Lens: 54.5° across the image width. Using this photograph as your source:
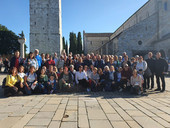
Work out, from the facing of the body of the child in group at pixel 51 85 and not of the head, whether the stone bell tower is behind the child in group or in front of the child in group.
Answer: behind

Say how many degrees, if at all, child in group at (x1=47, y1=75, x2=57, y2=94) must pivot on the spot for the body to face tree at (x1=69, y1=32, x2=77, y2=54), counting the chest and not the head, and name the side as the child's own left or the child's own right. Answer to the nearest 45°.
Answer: approximately 180°

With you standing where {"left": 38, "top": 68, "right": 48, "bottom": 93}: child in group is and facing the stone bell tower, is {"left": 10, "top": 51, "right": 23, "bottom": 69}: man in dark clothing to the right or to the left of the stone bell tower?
left

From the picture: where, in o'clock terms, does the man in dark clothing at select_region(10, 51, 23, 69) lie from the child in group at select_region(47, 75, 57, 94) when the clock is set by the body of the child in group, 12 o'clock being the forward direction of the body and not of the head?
The man in dark clothing is roughly at 4 o'clock from the child in group.

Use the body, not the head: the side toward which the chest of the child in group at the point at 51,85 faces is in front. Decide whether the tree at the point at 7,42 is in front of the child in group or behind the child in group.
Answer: behind

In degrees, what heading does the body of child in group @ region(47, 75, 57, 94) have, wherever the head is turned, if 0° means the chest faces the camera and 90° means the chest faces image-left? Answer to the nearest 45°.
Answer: approximately 0°
